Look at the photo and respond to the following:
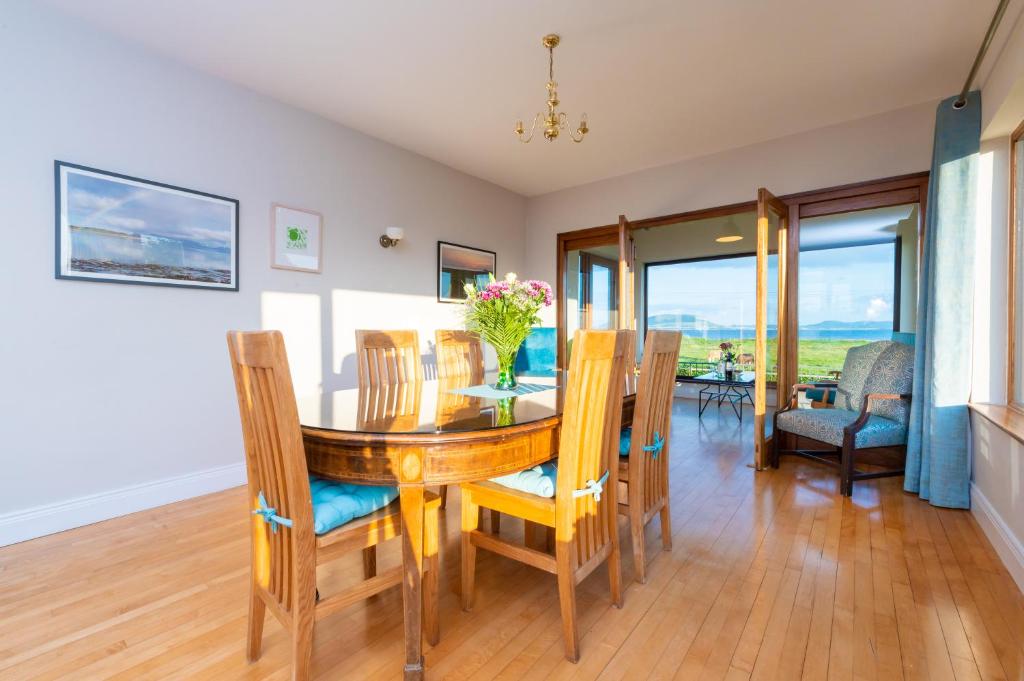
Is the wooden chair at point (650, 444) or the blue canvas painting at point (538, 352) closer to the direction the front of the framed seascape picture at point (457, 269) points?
the wooden chair

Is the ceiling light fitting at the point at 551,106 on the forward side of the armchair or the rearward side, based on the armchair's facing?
on the forward side

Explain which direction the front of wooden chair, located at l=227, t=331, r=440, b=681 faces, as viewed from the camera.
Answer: facing away from the viewer and to the right of the viewer

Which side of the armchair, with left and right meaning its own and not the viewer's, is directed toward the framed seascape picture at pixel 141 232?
front

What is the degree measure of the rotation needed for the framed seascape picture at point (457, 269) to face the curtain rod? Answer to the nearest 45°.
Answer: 0° — it already faces it

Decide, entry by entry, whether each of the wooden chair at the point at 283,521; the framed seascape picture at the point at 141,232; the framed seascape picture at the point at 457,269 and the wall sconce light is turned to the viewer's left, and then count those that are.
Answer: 0

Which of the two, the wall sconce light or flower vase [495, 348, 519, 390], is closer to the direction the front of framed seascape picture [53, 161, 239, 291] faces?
the flower vase

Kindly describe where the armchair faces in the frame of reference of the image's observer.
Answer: facing the viewer and to the left of the viewer

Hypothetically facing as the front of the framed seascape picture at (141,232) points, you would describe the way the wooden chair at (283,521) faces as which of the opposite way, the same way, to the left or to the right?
to the left

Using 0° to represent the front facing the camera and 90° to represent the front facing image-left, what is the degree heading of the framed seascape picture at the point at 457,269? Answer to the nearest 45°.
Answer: approximately 315°

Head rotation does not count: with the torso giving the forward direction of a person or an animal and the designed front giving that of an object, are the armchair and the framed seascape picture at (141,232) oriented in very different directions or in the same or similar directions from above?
very different directions

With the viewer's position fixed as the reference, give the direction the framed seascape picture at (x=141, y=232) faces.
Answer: facing the viewer and to the right of the viewer

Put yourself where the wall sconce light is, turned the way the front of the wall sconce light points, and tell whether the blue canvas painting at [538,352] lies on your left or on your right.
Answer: on your left

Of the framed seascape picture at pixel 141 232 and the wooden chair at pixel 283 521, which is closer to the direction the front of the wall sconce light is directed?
the wooden chair

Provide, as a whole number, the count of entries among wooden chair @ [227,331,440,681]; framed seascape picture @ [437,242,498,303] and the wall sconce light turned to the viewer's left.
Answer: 0
